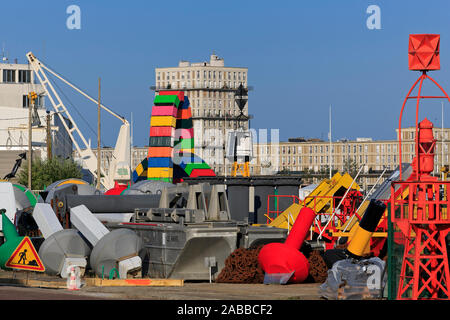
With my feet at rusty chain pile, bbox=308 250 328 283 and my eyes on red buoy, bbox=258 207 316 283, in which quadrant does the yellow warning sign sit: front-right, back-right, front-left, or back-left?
front-right

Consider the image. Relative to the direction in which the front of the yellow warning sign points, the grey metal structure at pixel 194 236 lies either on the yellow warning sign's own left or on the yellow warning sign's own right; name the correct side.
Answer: on the yellow warning sign's own left

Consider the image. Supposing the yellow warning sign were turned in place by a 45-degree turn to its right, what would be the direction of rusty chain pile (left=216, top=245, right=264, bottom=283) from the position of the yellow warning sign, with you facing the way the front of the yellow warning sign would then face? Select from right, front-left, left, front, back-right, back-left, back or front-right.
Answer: back-left

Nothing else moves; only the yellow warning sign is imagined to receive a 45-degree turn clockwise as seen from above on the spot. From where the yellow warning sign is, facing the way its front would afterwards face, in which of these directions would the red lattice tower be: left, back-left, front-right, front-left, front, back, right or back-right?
left

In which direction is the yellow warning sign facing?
toward the camera

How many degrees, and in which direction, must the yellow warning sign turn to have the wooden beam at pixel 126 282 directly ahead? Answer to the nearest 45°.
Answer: approximately 90° to its left

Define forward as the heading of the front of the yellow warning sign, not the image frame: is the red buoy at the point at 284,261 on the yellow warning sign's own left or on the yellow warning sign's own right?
on the yellow warning sign's own left

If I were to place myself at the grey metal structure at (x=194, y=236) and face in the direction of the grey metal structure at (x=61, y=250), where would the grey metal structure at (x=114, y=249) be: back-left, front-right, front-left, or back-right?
front-left

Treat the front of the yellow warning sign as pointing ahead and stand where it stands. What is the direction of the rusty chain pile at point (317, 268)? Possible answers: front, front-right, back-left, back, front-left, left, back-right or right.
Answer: left
